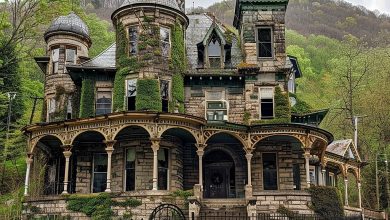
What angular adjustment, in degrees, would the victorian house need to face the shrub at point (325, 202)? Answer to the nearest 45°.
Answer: approximately 90° to its left

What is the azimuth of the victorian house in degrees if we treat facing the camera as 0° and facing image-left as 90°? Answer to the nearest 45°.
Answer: approximately 0°
